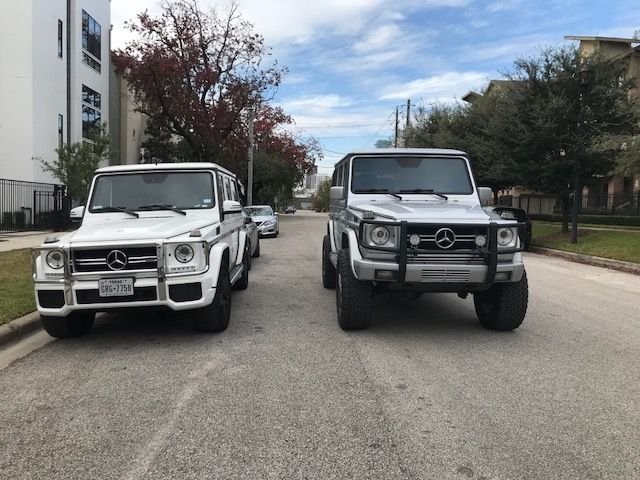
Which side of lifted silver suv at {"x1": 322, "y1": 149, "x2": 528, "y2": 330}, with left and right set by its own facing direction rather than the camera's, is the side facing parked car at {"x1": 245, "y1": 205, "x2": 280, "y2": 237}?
back

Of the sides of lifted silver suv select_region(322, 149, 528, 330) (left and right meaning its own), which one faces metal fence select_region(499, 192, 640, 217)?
back

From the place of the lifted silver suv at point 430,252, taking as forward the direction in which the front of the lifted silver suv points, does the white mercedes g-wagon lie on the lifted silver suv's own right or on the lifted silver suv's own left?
on the lifted silver suv's own right

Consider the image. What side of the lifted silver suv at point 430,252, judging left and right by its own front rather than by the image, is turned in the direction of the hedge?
back

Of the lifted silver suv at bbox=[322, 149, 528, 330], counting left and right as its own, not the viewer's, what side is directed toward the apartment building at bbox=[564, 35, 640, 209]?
back

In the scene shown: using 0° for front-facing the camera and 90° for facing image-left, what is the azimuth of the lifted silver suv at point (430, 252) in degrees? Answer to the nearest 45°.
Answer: approximately 0°

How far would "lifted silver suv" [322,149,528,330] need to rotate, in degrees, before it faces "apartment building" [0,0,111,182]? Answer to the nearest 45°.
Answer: approximately 135° to its right
